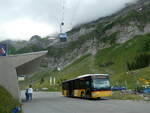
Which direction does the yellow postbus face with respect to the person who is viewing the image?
facing the viewer and to the right of the viewer
